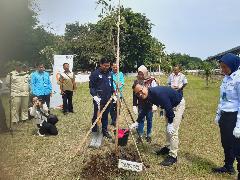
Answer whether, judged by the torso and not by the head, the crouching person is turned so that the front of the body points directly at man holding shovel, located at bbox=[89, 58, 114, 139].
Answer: yes

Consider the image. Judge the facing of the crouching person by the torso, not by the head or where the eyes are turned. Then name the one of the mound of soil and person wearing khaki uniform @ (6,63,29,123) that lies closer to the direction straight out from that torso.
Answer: the mound of soil

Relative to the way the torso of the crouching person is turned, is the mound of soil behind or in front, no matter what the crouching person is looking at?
in front

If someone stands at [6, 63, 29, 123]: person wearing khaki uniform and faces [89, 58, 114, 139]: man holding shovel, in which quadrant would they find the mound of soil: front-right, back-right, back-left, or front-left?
front-right

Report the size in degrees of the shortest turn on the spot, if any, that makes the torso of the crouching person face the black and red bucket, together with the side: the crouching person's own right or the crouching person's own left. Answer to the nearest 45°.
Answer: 0° — they already face it

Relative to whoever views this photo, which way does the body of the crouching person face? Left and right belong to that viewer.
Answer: facing the viewer and to the right of the viewer

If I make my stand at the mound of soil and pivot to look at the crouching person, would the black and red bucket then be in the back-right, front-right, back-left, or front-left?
front-right

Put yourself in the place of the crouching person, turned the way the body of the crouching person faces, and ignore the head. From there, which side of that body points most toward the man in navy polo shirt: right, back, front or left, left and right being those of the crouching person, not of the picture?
front

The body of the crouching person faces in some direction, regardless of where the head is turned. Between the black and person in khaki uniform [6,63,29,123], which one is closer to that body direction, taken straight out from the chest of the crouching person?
the black and red bucket

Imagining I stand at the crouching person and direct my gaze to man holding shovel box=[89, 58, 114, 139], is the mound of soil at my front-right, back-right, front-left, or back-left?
front-right

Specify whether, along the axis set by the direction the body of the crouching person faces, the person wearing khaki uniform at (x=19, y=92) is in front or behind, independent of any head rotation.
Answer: behind
